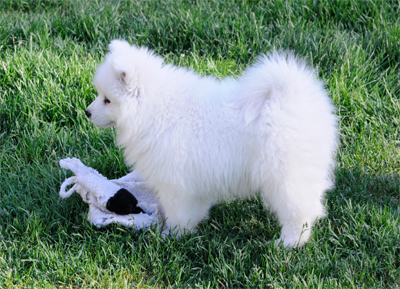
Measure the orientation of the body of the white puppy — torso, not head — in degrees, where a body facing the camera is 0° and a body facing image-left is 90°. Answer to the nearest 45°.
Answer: approximately 90°
